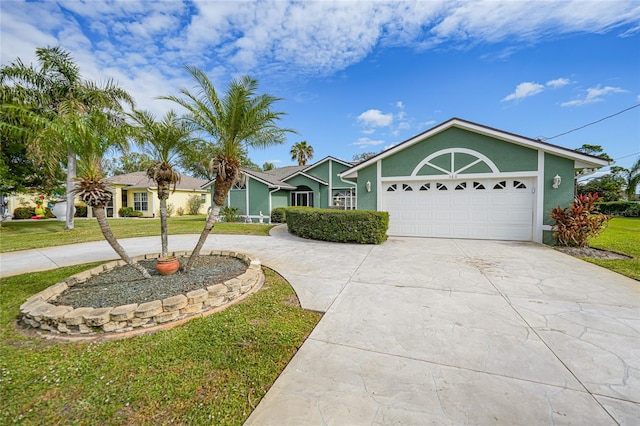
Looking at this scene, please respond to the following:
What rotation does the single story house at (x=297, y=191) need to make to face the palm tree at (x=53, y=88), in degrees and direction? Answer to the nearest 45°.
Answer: approximately 45° to its right

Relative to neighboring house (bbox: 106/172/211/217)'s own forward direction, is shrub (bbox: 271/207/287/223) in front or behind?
in front

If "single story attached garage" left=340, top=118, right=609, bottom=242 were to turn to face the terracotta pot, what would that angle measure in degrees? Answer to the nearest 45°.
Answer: approximately 45° to its right

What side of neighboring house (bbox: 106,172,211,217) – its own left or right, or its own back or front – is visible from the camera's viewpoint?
front

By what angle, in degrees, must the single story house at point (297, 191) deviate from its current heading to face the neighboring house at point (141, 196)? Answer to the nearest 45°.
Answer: approximately 135° to its right

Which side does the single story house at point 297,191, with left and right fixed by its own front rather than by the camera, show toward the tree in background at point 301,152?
back

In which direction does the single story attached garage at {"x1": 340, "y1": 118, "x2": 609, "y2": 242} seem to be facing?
toward the camera

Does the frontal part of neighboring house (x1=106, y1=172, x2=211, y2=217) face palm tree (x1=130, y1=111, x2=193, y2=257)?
yes

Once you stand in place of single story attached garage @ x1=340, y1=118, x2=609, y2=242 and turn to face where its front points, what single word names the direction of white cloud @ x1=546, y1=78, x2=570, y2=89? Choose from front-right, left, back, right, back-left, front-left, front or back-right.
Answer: back-left

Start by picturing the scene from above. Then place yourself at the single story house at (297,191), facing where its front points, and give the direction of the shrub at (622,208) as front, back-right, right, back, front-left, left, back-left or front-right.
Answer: left

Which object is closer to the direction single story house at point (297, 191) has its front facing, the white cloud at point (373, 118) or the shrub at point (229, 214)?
the shrub
